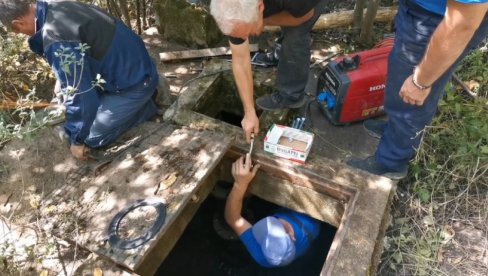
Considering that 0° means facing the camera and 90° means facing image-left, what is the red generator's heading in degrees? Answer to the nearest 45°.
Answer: approximately 45°

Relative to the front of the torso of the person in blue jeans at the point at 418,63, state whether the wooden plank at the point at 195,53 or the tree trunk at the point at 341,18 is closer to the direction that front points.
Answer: the wooden plank

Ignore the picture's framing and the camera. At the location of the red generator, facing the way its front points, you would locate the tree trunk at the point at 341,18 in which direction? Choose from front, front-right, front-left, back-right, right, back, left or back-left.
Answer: back-right

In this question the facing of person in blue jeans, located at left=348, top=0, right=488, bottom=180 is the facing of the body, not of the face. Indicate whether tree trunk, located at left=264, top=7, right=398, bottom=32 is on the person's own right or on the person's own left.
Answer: on the person's own right

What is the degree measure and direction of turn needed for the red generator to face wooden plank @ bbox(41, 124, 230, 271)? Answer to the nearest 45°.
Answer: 0° — it already faces it

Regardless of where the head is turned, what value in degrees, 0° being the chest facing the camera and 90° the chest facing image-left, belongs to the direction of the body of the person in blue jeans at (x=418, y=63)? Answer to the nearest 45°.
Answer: approximately 90°

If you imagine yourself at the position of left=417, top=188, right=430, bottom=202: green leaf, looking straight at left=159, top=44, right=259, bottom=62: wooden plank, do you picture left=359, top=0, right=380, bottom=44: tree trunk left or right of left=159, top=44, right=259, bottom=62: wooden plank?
right

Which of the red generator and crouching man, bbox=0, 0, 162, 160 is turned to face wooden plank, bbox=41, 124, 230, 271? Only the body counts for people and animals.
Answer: the red generator

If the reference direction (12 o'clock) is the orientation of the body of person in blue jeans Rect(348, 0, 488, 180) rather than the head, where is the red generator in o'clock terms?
The red generator is roughly at 2 o'clock from the person in blue jeans.
